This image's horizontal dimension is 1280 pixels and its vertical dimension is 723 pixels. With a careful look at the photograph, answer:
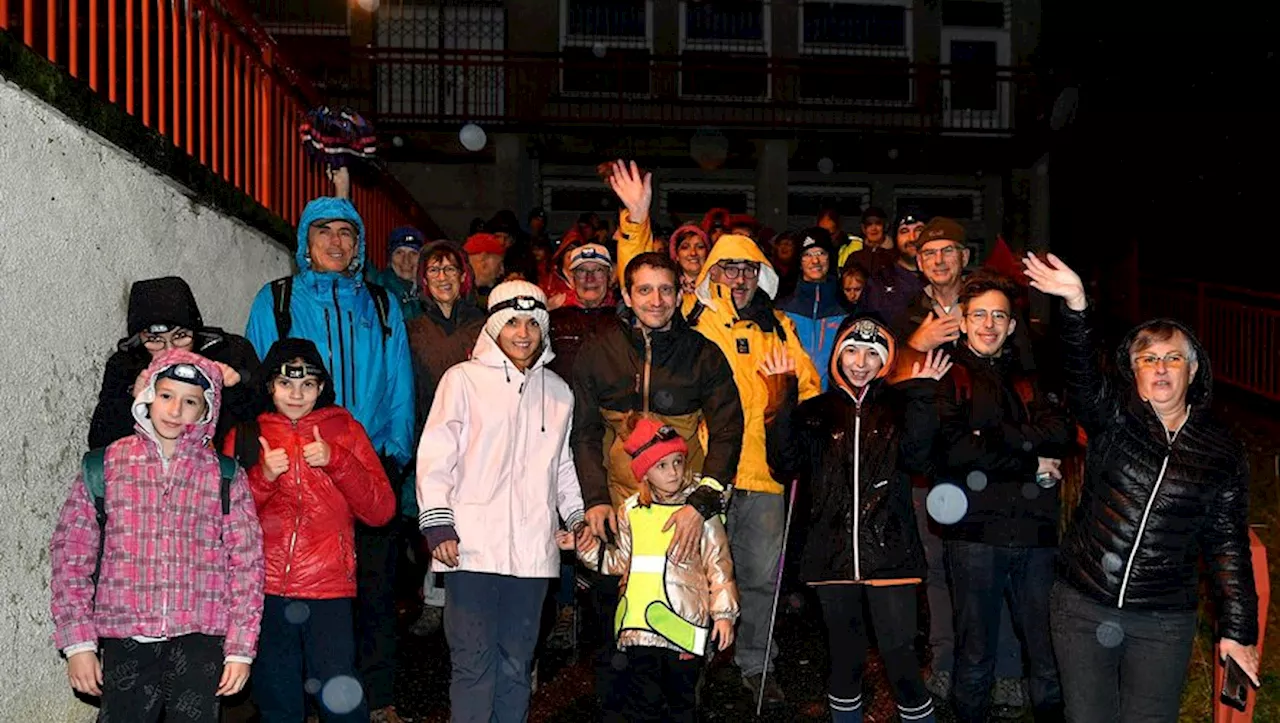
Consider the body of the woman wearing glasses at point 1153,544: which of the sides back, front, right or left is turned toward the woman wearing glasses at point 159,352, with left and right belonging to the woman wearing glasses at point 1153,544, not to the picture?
right

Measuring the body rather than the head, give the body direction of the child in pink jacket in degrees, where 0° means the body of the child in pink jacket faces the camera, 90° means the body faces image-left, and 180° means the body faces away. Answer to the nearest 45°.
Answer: approximately 0°

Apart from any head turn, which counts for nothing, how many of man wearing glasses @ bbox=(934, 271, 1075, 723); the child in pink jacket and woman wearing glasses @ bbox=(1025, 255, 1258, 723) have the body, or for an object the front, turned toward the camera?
3

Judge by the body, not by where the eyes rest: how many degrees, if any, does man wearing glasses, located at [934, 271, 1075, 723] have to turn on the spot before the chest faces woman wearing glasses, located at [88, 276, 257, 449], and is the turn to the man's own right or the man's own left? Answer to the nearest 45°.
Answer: approximately 45° to the man's own right

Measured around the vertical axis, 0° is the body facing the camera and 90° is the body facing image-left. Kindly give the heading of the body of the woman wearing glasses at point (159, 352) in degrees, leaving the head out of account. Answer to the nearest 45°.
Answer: approximately 0°

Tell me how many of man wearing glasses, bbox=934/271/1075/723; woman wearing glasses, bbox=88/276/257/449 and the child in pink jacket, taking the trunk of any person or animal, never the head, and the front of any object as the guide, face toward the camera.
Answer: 3

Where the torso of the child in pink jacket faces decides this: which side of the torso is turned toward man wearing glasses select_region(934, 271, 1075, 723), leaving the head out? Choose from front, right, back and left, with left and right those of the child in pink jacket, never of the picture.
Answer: left
